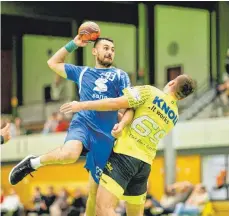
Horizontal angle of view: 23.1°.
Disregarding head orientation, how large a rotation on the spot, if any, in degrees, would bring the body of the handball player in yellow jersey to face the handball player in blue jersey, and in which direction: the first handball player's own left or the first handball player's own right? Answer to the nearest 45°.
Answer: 0° — they already face them
